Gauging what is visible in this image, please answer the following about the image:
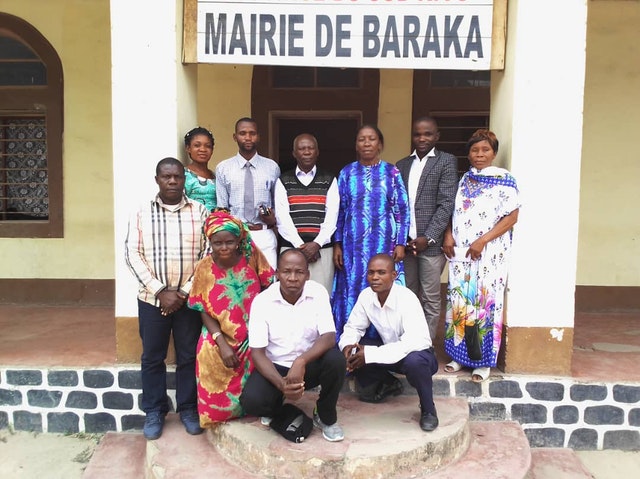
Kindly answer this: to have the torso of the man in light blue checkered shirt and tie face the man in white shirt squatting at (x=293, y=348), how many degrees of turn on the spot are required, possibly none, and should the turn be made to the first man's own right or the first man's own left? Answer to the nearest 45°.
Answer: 0° — they already face them

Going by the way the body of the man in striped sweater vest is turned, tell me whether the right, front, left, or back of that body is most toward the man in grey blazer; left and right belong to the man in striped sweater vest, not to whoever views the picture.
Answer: left

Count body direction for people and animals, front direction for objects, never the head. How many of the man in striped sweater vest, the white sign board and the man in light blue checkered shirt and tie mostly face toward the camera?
3

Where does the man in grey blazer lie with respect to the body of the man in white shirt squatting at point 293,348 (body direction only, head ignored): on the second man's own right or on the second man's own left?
on the second man's own left
